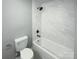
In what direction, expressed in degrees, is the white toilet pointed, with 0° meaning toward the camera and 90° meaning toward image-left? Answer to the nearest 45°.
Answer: approximately 315°
